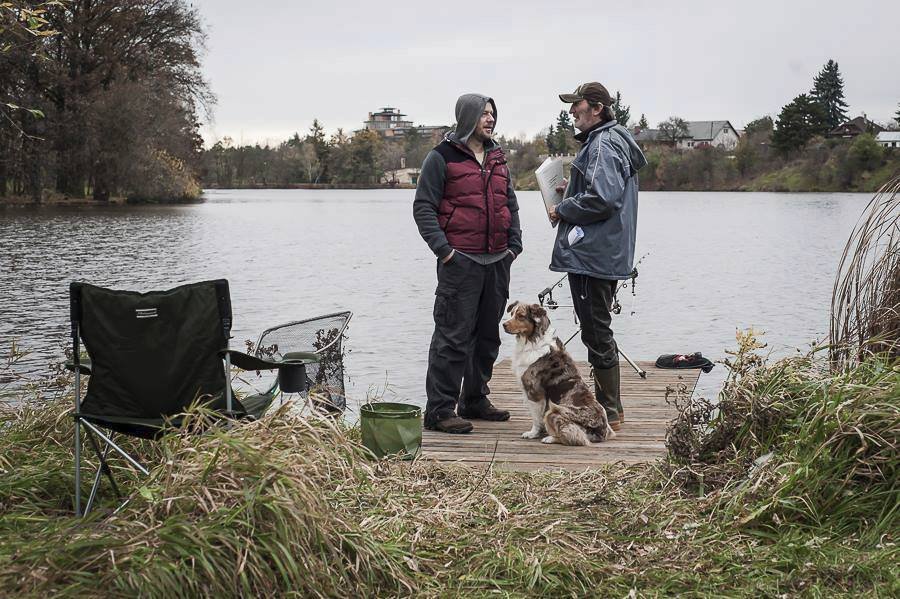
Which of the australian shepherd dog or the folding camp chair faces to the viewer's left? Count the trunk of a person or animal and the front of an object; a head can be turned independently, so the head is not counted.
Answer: the australian shepherd dog

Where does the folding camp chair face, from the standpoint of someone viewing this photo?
facing away from the viewer and to the right of the viewer

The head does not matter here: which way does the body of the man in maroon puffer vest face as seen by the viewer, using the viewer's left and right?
facing the viewer and to the right of the viewer

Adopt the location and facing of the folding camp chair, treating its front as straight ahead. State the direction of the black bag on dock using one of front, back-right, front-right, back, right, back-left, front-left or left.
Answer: front

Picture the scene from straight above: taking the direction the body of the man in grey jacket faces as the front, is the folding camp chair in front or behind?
in front

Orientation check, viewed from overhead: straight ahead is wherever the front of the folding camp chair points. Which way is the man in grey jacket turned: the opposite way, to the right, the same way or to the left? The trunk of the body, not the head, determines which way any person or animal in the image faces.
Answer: to the left

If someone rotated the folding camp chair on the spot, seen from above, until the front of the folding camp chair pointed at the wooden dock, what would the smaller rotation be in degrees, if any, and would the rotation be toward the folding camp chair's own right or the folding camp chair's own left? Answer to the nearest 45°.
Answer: approximately 45° to the folding camp chair's own right

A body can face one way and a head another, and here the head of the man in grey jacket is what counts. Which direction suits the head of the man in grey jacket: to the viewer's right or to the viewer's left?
to the viewer's left

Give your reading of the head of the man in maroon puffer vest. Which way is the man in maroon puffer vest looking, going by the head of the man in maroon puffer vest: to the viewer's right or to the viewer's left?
to the viewer's right

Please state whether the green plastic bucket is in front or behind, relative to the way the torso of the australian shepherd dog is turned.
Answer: in front

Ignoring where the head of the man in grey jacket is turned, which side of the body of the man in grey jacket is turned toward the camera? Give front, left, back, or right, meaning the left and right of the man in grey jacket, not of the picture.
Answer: left
